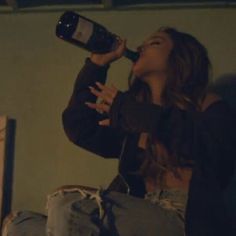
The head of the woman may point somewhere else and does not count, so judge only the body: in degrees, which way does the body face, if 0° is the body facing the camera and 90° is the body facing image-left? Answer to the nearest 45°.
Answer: approximately 45°
